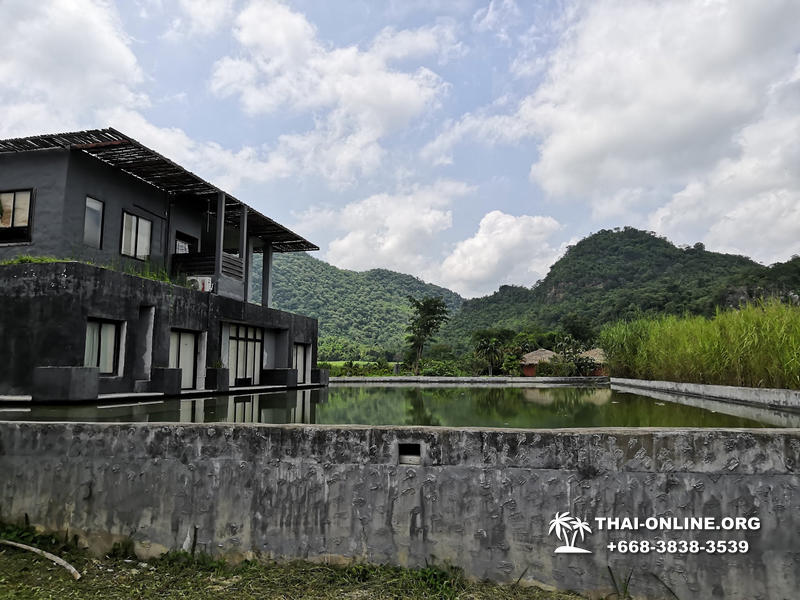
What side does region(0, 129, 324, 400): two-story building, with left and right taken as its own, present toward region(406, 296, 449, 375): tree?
left

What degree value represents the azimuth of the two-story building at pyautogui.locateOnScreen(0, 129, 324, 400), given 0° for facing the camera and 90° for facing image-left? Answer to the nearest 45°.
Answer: approximately 315°

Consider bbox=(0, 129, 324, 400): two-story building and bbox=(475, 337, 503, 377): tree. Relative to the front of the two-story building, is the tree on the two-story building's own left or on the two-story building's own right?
on the two-story building's own left

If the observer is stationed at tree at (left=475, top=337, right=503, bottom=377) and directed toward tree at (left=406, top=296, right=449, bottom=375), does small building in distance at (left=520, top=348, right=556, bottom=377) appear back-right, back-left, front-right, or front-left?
back-right
